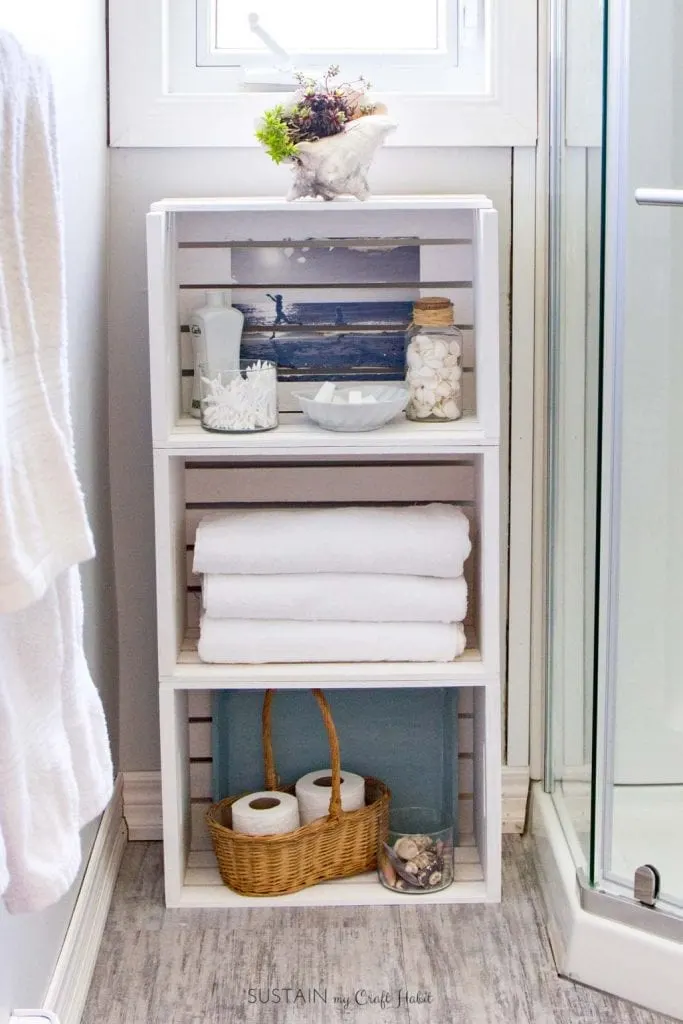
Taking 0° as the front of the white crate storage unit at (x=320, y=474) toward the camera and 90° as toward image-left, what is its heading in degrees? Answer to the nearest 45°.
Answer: approximately 0°
